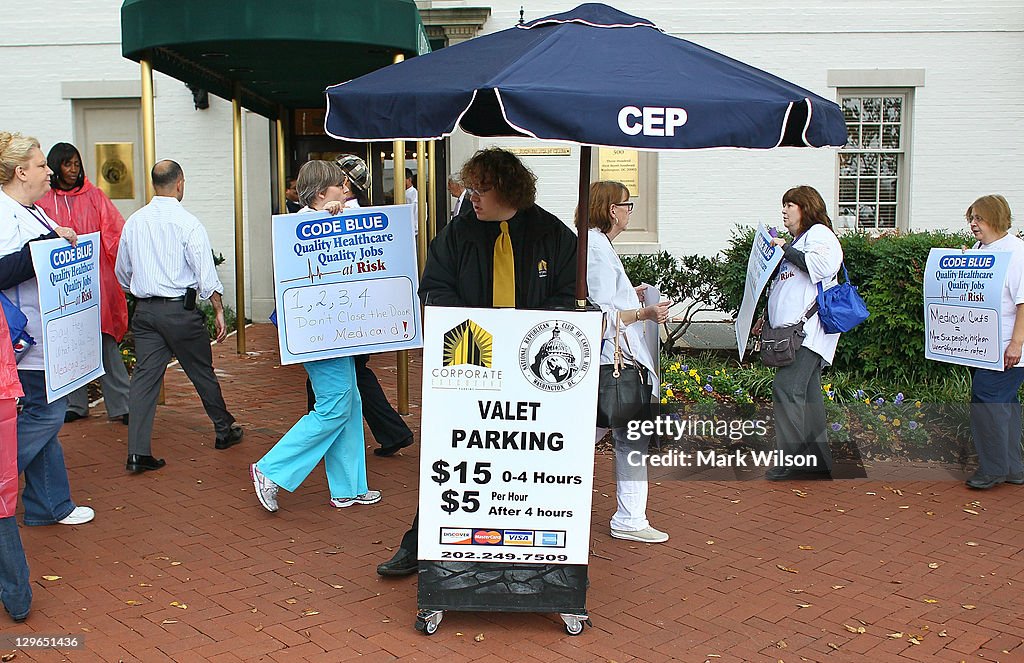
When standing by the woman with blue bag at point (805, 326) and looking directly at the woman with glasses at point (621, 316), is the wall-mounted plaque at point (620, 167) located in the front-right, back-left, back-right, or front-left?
back-right

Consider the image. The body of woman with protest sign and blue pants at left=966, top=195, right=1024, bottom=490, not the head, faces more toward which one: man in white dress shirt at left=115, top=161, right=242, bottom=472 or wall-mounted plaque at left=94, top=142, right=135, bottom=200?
the man in white dress shirt

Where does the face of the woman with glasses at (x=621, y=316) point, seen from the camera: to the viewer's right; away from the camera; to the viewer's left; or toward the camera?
to the viewer's right

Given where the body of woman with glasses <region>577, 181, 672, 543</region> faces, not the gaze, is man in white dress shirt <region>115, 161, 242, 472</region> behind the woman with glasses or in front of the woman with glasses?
behind

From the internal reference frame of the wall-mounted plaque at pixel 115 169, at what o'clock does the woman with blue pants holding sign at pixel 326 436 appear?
The woman with blue pants holding sign is roughly at 12 o'clock from the wall-mounted plaque.

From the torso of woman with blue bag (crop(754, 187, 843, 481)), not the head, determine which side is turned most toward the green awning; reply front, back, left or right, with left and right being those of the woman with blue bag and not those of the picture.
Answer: front

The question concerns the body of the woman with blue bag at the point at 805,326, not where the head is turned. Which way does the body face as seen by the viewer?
to the viewer's left

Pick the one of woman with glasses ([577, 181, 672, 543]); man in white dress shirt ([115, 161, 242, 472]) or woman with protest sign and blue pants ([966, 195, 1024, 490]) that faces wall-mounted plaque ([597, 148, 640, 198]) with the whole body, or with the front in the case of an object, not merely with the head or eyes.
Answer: the man in white dress shirt

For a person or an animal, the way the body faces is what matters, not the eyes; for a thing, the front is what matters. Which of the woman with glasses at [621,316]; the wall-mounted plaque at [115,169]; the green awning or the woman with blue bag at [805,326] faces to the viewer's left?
the woman with blue bag at [805,326]

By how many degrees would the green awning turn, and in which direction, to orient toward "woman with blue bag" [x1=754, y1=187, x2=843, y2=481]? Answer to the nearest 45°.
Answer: approximately 45° to its left

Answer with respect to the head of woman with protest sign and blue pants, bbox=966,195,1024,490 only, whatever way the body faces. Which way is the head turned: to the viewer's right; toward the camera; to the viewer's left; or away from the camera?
to the viewer's left
